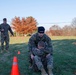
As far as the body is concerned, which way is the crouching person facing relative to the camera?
toward the camera
